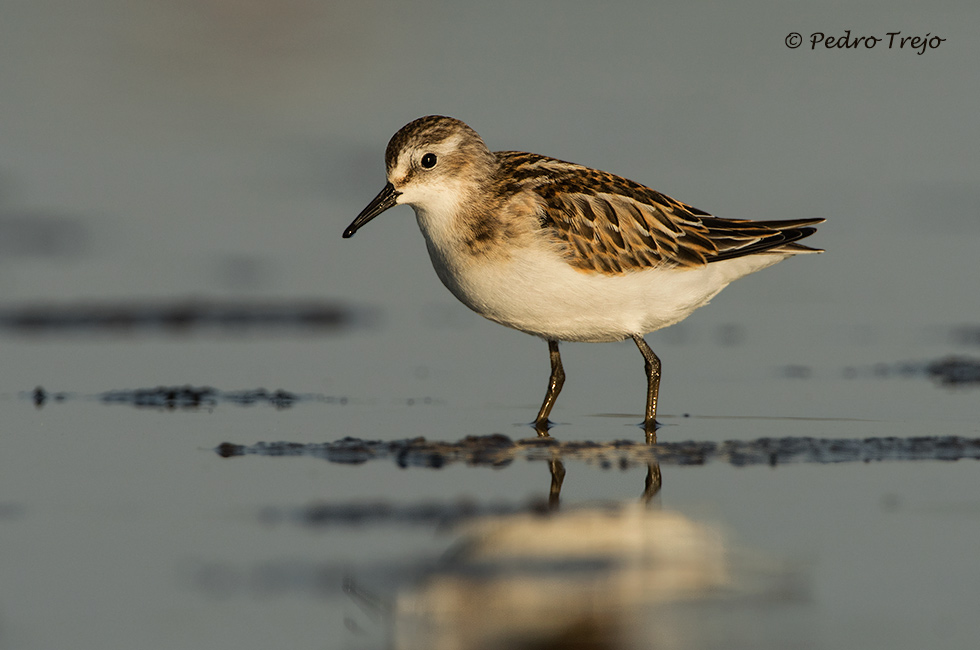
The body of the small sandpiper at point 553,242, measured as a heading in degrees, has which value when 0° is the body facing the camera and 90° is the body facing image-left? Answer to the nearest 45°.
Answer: approximately 90°
